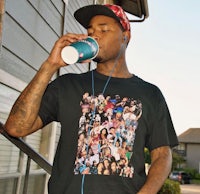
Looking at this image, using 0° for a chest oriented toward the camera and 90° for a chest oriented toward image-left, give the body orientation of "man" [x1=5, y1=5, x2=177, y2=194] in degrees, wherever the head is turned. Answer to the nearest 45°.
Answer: approximately 0°

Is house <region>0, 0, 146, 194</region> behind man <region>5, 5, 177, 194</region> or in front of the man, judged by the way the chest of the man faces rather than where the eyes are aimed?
behind

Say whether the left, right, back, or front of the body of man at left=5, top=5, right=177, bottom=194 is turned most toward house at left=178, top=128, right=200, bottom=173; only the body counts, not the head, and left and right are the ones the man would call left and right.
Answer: back

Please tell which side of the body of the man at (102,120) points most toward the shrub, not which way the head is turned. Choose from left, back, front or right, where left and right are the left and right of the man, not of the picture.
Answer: back

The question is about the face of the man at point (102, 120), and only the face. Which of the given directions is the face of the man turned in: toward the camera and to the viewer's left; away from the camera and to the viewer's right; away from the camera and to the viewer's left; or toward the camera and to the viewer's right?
toward the camera and to the viewer's left
